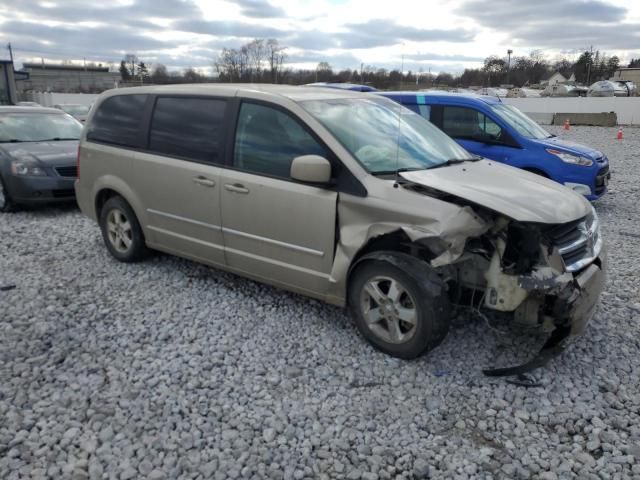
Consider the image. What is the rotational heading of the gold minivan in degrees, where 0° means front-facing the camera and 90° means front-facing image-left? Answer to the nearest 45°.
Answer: approximately 315°

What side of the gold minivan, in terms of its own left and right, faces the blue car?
left

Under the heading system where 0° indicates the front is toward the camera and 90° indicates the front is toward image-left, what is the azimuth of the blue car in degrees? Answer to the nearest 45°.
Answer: approximately 315°

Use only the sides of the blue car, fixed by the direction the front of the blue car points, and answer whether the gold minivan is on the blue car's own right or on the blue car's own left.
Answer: on the blue car's own right
